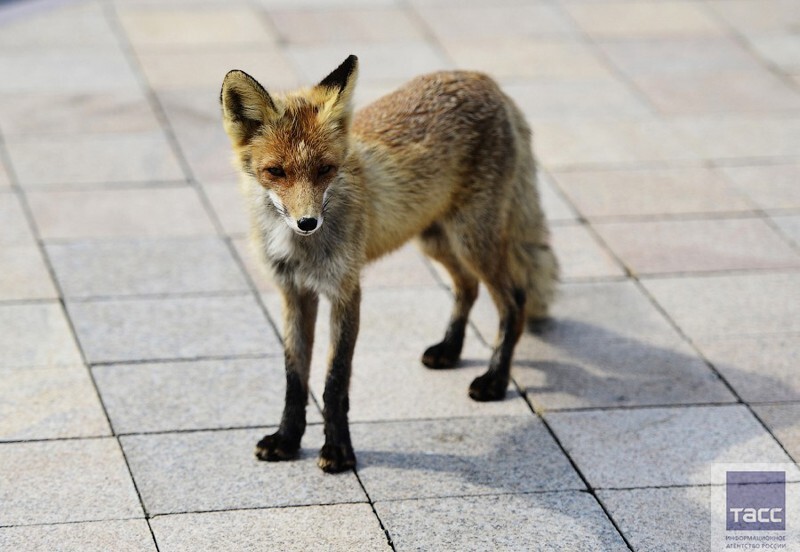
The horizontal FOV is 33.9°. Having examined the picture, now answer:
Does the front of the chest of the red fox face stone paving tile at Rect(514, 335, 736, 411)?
no

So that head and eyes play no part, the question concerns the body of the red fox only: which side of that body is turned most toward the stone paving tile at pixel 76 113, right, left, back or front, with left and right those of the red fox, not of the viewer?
right

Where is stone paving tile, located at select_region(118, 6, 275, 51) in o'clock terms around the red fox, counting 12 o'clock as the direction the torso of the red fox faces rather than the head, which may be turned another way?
The stone paving tile is roughly at 4 o'clock from the red fox.

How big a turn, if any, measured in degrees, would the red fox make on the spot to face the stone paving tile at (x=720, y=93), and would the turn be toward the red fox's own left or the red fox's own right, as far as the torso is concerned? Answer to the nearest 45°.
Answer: approximately 180°

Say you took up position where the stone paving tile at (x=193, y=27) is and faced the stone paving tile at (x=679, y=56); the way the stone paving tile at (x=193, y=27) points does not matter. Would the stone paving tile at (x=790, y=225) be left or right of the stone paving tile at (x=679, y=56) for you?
right

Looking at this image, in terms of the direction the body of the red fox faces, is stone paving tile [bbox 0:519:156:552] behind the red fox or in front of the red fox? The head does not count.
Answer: in front

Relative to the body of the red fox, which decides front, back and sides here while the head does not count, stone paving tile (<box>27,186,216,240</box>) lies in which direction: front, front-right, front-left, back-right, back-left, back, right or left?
right

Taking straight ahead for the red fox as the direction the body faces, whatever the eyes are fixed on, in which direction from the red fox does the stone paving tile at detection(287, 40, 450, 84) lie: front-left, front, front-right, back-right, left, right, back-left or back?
back-right

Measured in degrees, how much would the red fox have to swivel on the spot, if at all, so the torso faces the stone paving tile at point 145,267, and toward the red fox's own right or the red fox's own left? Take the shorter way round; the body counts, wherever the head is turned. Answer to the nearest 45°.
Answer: approximately 90° to the red fox's own right

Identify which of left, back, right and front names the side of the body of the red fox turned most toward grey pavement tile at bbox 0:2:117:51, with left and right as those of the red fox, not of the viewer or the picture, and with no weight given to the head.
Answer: right

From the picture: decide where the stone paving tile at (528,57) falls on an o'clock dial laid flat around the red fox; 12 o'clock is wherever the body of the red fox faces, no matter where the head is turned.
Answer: The stone paving tile is roughly at 5 o'clock from the red fox.

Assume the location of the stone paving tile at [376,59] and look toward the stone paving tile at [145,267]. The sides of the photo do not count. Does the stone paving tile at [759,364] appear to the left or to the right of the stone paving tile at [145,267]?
left

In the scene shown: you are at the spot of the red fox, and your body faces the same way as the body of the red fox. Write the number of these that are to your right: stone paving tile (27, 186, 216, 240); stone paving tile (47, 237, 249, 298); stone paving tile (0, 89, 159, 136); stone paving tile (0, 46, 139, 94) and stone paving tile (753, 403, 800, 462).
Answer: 4

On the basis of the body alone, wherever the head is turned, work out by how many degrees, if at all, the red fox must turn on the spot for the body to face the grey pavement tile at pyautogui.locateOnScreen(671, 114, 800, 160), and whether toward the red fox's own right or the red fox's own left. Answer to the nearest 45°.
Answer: approximately 180°

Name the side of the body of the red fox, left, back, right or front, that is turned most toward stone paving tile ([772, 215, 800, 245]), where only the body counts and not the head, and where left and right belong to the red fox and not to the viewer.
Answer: back

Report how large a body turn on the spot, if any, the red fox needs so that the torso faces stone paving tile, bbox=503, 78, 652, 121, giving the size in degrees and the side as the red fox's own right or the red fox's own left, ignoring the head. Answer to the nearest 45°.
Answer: approximately 135° to the red fox's own right

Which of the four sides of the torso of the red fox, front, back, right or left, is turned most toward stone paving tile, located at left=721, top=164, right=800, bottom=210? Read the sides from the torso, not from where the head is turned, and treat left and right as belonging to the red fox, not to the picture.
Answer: back

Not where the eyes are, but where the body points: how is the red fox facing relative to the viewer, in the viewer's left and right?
facing the viewer and to the left of the viewer

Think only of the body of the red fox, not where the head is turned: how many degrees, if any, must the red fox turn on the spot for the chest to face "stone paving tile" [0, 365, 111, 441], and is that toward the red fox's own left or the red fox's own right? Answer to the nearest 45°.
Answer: approximately 45° to the red fox's own right

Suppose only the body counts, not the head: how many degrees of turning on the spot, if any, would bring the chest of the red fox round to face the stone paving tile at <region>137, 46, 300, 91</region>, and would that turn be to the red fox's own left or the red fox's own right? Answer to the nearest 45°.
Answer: approximately 135° to the red fox's own right

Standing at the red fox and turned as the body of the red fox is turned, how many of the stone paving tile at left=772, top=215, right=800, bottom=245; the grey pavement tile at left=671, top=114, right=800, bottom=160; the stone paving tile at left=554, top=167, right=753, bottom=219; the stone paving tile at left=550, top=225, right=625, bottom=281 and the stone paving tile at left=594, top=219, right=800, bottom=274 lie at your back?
5

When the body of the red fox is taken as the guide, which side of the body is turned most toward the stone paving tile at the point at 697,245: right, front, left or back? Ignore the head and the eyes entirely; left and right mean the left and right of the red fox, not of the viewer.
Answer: back

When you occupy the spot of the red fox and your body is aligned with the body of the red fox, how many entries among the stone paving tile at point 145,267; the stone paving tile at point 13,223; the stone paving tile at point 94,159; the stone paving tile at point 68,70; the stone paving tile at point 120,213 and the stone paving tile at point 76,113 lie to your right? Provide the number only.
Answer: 6

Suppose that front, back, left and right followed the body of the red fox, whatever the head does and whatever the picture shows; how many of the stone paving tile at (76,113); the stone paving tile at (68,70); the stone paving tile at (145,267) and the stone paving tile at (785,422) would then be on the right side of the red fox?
3
